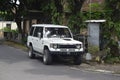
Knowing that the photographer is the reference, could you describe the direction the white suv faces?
facing the viewer and to the right of the viewer

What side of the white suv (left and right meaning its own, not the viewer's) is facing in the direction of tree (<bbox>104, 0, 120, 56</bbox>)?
left
